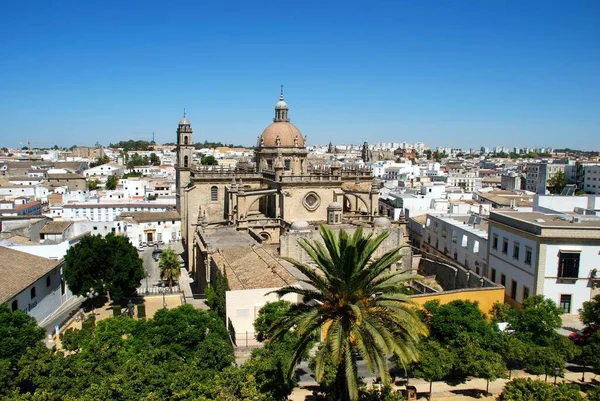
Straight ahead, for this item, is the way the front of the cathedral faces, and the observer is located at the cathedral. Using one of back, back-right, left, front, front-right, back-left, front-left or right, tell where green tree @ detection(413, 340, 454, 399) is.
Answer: left
